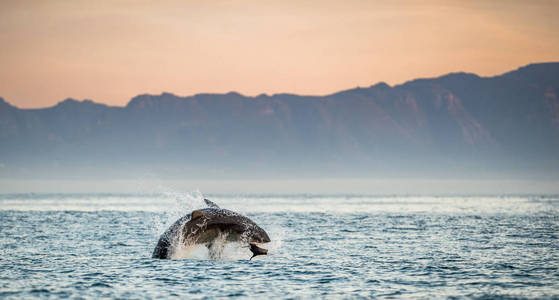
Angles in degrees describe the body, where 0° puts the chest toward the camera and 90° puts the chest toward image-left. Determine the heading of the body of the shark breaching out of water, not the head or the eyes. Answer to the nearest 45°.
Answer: approximately 270°
